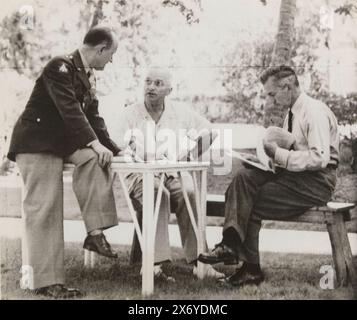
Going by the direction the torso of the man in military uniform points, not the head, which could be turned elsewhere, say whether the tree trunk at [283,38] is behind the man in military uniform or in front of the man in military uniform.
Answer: in front

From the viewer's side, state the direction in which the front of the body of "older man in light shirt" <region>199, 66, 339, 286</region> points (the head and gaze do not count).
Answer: to the viewer's left

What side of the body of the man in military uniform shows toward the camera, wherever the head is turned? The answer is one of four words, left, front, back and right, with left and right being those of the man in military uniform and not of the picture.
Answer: right

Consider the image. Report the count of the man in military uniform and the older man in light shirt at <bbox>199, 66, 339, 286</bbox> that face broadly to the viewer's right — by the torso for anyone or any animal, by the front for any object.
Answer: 1

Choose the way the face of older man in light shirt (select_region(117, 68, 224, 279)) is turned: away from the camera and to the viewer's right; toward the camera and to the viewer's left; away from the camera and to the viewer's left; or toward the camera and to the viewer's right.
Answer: toward the camera and to the viewer's left

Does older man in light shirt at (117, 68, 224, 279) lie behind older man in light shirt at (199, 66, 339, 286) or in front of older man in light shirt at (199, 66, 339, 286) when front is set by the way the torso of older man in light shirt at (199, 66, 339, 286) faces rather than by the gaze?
in front

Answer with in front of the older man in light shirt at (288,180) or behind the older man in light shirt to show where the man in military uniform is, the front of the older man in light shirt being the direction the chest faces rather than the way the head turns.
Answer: in front

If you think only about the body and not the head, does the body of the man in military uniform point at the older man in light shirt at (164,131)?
yes

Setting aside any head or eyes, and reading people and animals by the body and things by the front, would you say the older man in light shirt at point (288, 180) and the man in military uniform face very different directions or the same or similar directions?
very different directions
